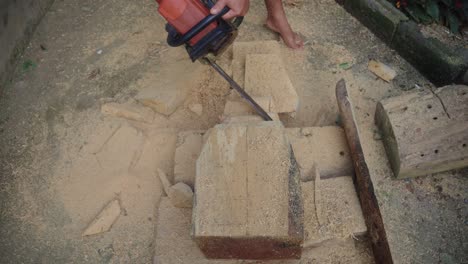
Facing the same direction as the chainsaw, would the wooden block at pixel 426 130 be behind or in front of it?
in front

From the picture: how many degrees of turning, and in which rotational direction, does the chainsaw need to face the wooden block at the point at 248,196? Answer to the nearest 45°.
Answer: approximately 45° to its right

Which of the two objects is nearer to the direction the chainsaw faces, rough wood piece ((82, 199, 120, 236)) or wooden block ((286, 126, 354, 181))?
the wooden block

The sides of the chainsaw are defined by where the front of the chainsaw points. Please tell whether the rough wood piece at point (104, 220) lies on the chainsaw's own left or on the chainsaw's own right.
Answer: on the chainsaw's own right

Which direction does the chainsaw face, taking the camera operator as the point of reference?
facing the viewer and to the right of the viewer

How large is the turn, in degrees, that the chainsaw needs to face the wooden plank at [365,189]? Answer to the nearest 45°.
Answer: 0° — it already faces it

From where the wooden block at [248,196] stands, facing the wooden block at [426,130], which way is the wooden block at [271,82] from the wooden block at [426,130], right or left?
left

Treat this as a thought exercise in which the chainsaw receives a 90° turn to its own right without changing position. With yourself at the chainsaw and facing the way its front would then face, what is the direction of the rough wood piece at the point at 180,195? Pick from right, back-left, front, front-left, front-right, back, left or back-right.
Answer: front-left
